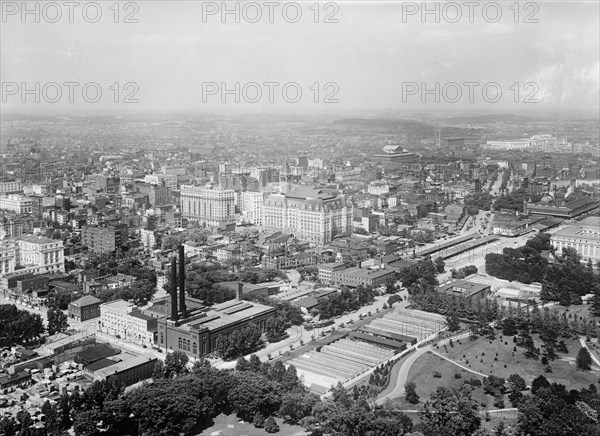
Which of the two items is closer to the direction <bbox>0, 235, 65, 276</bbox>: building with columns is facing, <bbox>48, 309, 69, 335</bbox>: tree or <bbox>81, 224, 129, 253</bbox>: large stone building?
the tree

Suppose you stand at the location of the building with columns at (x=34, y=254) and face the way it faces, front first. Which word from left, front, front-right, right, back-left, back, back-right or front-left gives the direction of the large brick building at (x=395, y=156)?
left

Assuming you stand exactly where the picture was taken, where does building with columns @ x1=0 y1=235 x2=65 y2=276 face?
facing the viewer and to the right of the viewer

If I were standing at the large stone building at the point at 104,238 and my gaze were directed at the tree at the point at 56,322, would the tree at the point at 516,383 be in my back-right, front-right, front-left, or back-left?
front-left

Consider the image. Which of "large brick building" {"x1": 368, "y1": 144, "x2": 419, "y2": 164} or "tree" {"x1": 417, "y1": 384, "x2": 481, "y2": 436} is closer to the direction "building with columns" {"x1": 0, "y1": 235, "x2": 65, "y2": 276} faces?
the tree

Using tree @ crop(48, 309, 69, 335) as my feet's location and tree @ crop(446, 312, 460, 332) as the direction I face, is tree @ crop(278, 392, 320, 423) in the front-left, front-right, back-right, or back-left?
front-right

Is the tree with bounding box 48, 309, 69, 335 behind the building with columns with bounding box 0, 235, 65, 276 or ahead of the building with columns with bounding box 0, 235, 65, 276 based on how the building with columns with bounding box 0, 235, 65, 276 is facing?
ahead

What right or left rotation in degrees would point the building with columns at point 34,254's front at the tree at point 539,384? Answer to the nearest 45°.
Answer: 0° — it already faces it

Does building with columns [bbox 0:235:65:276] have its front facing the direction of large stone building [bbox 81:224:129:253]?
no

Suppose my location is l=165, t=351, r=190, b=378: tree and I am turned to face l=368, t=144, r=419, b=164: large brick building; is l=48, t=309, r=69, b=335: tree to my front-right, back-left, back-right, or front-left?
front-left

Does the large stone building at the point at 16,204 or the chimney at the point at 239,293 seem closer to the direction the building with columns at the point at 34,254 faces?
the chimney

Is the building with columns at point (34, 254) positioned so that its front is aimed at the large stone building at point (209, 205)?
no

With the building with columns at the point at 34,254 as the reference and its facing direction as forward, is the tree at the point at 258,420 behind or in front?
in front

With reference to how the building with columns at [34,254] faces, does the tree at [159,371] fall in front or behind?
in front

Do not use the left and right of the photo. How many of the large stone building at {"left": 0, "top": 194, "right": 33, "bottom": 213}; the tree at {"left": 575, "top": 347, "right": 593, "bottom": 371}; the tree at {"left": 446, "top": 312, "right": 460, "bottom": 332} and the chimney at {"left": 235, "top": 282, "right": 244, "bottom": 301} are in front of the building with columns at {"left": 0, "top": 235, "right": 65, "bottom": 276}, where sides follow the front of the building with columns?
3

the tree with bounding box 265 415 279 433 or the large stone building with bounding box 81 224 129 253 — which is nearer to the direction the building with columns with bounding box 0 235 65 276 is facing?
the tree
